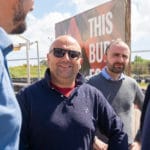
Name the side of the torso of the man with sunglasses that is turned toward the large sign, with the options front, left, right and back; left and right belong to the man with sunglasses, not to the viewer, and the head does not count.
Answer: back

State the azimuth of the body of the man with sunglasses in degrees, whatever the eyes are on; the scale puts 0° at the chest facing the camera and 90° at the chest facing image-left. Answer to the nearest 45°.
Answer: approximately 0°
